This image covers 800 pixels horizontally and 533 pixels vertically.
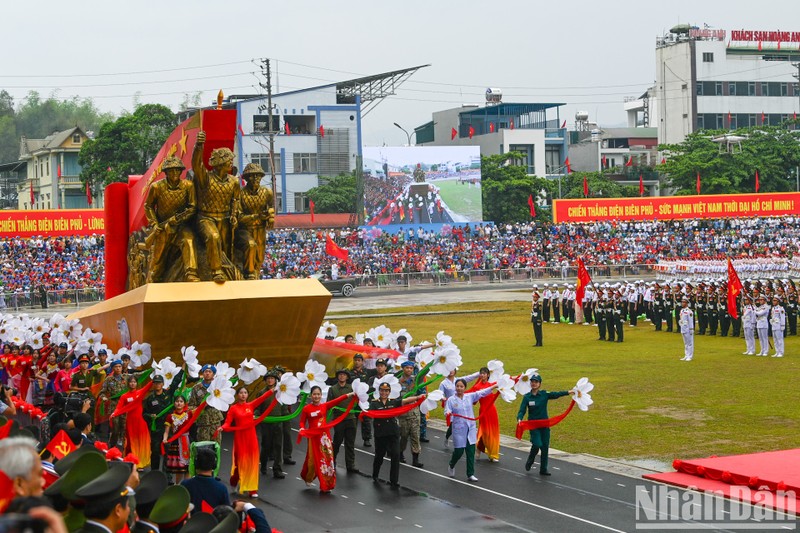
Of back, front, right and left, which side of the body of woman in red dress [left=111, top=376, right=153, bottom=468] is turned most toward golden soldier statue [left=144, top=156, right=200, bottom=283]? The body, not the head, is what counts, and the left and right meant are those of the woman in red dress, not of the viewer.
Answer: back

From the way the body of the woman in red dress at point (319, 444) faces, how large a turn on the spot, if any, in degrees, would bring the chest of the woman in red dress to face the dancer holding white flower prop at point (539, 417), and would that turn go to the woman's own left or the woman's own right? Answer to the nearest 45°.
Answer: approximately 90° to the woman's own left

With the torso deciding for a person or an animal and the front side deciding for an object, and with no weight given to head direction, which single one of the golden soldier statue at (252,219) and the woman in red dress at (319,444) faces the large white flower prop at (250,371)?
the golden soldier statue

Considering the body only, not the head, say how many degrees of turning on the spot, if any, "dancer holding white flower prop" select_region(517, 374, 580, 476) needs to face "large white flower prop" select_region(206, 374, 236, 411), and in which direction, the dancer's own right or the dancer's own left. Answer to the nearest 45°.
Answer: approximately 45° to the dancer's own right

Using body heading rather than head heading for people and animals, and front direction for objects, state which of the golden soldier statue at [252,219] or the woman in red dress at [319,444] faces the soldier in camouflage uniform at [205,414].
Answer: the golden soldier statue

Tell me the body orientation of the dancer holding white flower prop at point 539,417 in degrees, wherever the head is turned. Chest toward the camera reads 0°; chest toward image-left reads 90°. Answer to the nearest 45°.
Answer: approximately 0°

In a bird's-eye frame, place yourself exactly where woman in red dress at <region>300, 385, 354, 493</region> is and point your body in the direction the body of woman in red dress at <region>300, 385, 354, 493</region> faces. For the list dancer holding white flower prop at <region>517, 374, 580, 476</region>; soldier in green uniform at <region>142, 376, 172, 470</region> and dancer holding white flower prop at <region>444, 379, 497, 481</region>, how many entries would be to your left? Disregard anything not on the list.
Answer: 2

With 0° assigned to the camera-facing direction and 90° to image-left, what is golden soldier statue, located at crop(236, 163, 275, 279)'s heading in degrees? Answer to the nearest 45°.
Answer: approximately 0°

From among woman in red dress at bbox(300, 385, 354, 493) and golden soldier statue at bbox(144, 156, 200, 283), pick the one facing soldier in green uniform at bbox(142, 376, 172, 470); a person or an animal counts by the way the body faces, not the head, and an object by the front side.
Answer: the golden soldier statue

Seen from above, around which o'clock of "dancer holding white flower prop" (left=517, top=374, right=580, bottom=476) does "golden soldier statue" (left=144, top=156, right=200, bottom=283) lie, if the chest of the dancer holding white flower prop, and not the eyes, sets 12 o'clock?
The golden soldier statue is roughly at 4 o'clock from the dancer holding white flower prop.

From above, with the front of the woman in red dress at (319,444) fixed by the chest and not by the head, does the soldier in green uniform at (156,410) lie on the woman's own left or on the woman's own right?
on the woman's own right

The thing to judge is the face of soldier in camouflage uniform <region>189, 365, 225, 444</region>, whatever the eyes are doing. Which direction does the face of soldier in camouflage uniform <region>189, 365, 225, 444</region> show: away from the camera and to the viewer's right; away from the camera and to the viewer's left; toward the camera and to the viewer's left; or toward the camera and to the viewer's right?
toward the camera and to the viewer's left

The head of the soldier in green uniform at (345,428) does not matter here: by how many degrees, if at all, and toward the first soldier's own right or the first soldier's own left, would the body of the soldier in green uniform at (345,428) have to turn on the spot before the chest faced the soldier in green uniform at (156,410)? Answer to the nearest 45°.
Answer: approximately 90° to the first soldier's own right

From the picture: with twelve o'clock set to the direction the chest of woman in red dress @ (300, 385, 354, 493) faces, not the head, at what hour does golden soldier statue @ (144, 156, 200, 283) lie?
The golden soldier statue is roughly at 5 o'clock from the woman in red dress.
